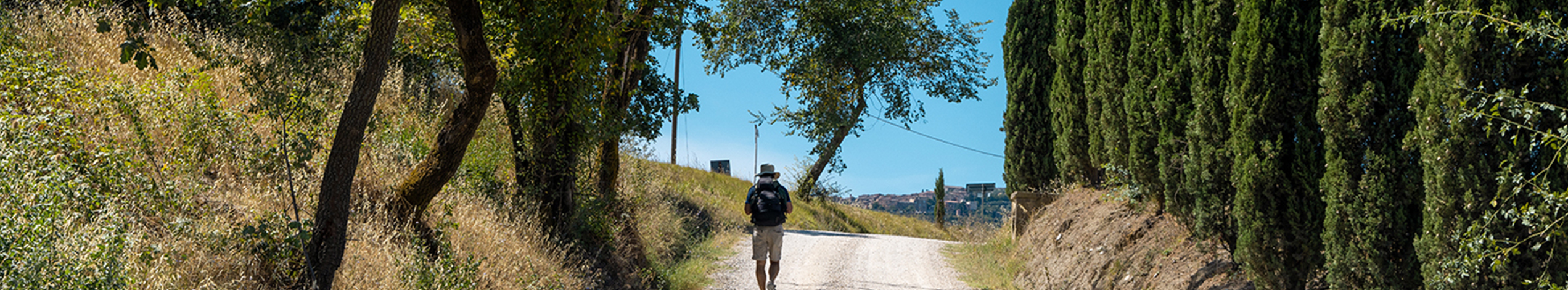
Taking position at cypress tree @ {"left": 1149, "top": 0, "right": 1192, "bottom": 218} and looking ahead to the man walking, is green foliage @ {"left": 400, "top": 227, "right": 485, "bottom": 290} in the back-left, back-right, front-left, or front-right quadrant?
front-left

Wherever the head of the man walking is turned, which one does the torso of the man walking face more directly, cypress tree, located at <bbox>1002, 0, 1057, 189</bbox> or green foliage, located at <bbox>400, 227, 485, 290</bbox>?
the cypress tree

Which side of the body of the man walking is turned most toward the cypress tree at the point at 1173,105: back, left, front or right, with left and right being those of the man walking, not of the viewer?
right

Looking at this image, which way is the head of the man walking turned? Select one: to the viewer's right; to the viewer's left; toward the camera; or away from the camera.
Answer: away from the camera

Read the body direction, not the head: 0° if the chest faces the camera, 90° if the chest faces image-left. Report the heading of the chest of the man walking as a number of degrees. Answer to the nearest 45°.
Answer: approximately 180°

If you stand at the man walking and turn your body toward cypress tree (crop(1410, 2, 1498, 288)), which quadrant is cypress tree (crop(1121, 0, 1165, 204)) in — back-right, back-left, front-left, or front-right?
front-left

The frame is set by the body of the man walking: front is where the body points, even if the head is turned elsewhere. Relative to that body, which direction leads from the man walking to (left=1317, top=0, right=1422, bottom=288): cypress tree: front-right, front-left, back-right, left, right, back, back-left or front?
back-right

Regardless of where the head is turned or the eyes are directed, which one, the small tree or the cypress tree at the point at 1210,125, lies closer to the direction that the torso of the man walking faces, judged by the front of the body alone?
the small tree

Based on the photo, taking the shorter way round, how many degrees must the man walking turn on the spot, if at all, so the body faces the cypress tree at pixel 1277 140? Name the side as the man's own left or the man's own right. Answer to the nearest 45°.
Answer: approximately 135° to the man's own right
